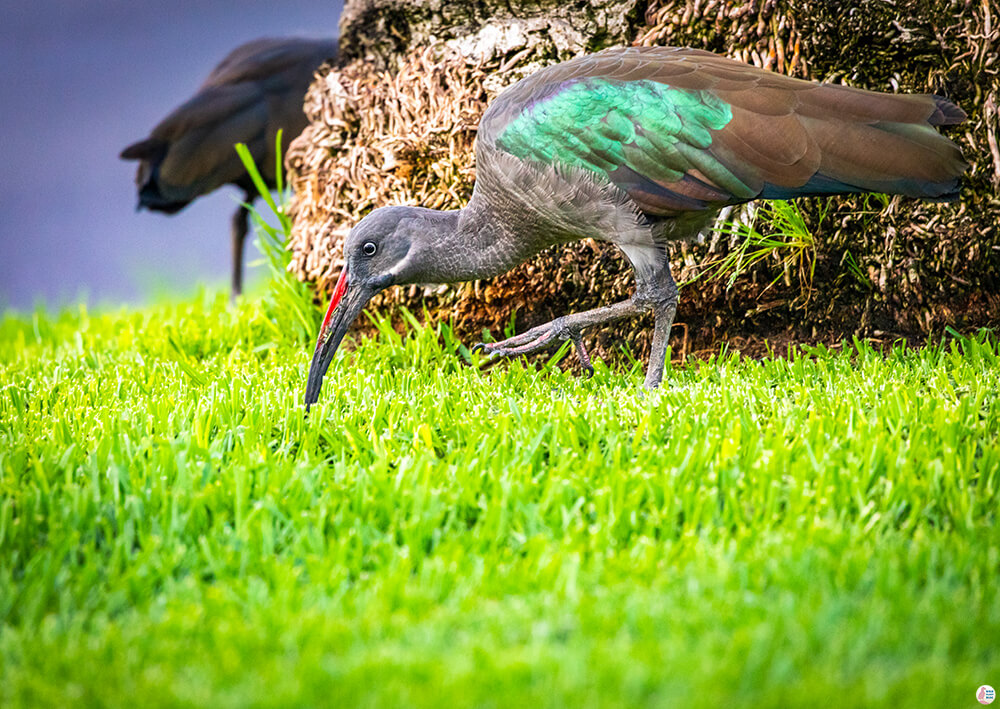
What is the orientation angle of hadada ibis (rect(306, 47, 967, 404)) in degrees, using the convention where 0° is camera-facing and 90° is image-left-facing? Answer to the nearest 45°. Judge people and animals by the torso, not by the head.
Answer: approximately 90°

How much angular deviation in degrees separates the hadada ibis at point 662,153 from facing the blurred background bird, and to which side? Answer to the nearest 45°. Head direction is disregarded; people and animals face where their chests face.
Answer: approximately 45° to its right
